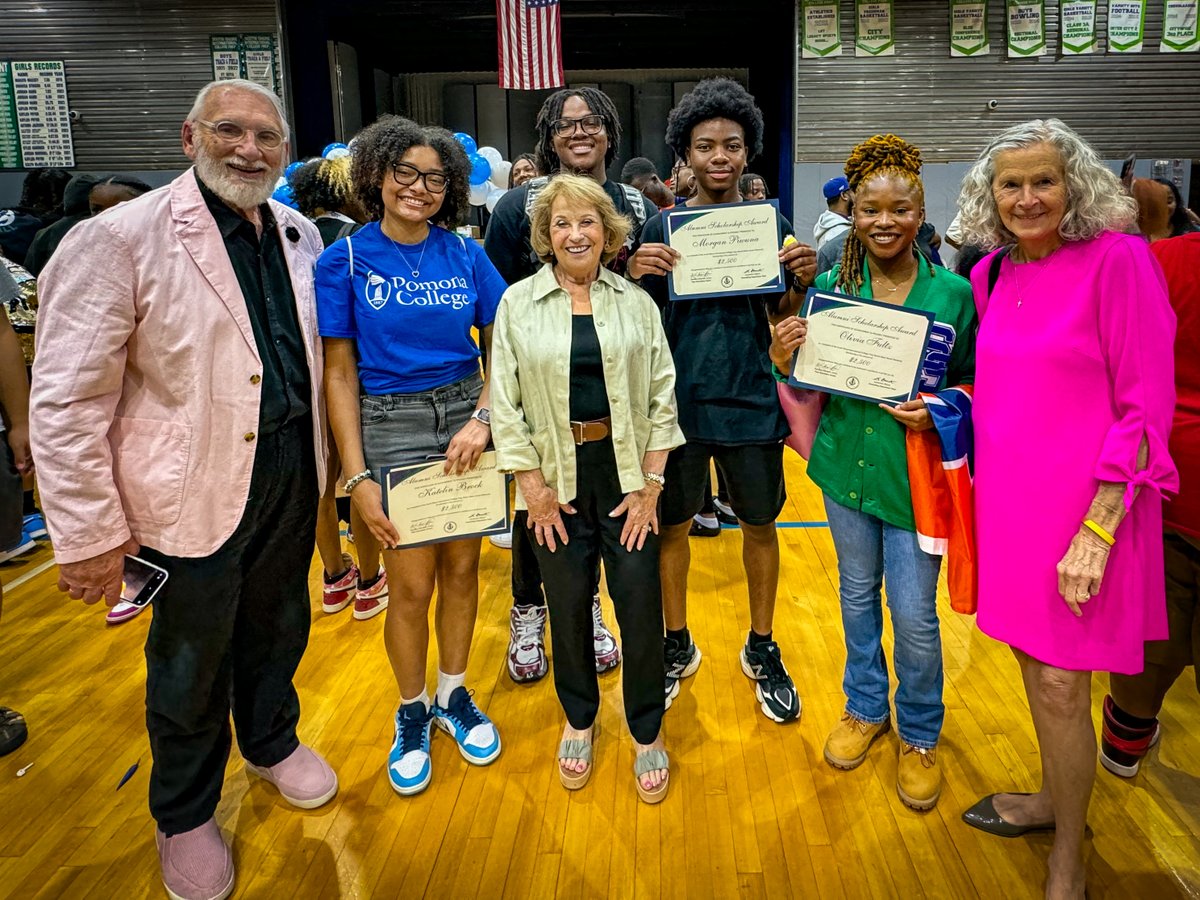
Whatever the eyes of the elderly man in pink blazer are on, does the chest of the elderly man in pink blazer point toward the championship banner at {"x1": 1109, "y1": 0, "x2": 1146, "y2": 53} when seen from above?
no

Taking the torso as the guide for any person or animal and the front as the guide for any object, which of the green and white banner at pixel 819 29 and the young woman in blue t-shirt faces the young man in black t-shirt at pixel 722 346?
the green and white banner

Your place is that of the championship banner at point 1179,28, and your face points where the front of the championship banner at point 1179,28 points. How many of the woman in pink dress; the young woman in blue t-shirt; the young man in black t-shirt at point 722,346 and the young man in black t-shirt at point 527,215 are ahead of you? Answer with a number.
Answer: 4

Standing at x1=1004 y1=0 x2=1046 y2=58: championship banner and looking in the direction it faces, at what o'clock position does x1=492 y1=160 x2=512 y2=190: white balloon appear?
The white balloon is roughly at 2 o'clock from the championship banner.

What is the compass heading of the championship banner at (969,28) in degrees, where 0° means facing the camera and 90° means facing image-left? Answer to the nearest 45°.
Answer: approximately 0°

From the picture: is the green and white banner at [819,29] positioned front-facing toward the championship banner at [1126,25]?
no

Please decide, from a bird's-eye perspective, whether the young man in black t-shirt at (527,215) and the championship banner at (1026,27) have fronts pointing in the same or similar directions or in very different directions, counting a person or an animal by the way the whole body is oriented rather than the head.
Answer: same or similar directions

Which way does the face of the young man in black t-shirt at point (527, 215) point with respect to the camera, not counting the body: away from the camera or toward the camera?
toward the camera

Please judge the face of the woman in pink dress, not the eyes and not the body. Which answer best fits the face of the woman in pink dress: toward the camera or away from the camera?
toward the camera

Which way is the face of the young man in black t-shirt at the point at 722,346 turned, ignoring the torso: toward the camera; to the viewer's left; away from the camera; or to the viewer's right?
toward the camera

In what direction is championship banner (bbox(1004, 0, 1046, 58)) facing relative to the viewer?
toward the camera

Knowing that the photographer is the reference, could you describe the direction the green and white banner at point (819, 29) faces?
facing the viewer

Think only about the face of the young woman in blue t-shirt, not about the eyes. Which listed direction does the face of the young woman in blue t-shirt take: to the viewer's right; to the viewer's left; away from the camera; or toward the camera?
toward the camera

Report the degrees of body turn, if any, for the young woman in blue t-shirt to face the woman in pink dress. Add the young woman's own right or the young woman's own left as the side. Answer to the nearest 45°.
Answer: approximately 45° to the young woman's own left

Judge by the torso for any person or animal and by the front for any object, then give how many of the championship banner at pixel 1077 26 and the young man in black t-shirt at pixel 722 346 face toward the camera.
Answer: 2

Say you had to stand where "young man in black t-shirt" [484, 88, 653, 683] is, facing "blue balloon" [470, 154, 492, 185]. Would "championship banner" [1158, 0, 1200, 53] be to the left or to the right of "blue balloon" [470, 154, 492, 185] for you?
right

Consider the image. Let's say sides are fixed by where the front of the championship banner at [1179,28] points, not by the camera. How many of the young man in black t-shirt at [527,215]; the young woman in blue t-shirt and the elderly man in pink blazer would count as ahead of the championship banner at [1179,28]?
3

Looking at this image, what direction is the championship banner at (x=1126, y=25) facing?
toward the camera
